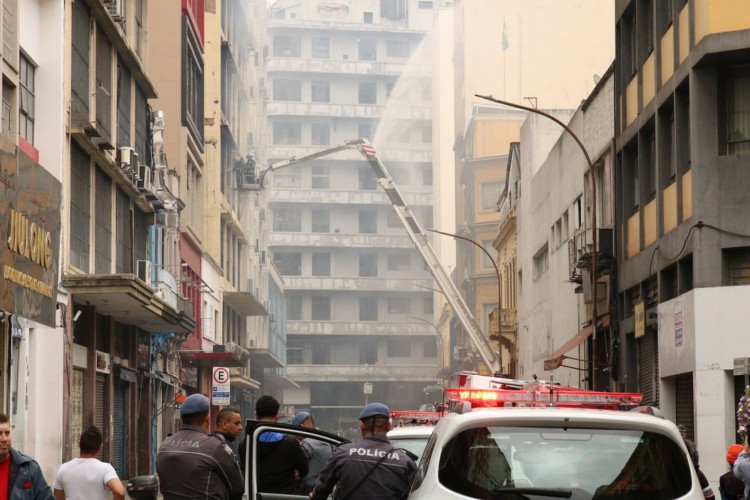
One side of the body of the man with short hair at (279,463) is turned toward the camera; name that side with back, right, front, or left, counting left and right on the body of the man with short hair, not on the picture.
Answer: back

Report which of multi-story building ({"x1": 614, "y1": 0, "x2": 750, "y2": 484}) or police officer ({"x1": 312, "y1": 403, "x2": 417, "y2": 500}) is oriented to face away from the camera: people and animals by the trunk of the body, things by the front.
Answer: the police officer

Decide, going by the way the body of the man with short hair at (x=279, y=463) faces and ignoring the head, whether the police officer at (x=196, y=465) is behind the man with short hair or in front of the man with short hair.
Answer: behind

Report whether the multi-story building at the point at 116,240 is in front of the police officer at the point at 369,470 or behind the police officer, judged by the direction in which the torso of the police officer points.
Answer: in front

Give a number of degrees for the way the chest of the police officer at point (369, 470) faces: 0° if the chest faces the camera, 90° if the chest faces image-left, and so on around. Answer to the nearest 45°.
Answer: approximately 180°

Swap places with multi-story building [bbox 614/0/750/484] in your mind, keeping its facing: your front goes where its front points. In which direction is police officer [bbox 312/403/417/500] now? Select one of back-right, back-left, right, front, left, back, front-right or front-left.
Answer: front-left

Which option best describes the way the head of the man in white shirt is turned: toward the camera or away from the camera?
away from the camera

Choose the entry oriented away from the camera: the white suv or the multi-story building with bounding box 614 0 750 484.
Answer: the white suv

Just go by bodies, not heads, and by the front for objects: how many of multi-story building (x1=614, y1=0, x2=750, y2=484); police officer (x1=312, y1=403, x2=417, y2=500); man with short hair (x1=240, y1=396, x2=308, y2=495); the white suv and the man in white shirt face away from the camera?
4

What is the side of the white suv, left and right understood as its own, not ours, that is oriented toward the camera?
back

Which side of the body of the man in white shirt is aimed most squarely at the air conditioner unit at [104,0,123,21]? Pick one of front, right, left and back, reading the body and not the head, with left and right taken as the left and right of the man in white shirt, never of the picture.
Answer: front

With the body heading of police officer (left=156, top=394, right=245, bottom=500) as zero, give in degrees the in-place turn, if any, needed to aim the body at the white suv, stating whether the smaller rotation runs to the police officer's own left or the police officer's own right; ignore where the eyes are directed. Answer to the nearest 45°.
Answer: approximately 90° to the police officer's own right

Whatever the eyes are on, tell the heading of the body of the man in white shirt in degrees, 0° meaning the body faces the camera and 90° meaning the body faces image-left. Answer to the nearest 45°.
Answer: approximately 180°

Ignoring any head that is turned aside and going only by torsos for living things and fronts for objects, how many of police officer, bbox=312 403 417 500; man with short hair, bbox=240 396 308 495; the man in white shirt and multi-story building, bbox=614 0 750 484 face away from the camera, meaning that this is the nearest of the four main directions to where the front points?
3

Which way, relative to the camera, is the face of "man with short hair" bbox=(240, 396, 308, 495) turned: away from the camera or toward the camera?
away from the camera

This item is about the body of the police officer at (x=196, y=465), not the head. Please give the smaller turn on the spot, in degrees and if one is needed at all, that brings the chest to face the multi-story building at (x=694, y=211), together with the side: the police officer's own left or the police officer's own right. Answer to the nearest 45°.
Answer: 0° — they already face it
